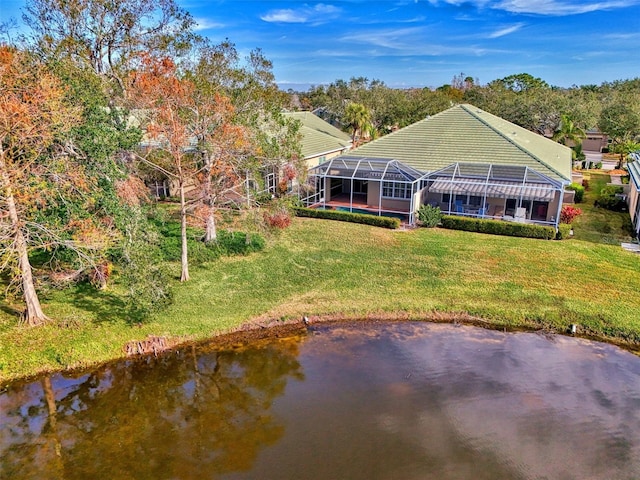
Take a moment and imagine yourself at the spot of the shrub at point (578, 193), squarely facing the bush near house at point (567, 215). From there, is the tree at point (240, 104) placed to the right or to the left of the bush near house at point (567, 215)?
right

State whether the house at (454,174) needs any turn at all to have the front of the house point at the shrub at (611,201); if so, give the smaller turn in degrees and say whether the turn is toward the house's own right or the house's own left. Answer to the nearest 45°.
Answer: approximately 45° to the house's own right

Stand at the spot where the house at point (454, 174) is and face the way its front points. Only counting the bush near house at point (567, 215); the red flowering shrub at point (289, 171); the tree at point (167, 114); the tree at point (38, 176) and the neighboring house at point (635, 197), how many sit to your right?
2

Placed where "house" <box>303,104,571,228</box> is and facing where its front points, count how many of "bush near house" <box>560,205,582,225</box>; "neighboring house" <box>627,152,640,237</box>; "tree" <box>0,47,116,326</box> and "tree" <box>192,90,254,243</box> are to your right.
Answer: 2

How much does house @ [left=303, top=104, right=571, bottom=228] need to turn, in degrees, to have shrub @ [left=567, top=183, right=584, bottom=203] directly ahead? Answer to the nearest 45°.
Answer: approximately 45° to its right

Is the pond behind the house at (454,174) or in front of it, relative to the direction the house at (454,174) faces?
behind

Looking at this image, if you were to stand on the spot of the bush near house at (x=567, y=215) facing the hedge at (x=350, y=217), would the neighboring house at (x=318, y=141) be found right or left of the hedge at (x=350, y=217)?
right

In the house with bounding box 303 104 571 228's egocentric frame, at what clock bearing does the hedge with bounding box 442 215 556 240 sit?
The hedge is roughly at 5 o'clock from the house.

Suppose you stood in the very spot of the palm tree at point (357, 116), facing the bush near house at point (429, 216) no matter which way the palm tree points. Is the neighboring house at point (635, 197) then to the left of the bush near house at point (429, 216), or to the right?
left

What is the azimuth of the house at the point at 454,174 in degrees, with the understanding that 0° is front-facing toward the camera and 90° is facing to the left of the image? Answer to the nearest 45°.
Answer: approximately 180°

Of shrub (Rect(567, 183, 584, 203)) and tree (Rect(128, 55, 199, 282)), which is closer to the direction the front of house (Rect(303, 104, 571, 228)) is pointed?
the shrub
